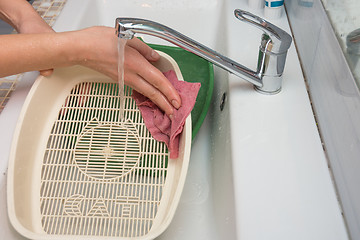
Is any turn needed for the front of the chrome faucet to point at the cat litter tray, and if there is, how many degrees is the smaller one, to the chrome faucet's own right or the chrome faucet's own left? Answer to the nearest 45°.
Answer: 0° — it already faces it

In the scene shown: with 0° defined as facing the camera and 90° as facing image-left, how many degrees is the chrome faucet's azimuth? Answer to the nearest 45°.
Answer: approximately 90°

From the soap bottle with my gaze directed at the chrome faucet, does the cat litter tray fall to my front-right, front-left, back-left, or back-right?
front-right

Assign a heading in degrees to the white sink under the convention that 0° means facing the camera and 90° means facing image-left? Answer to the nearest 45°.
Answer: approximately 90°
